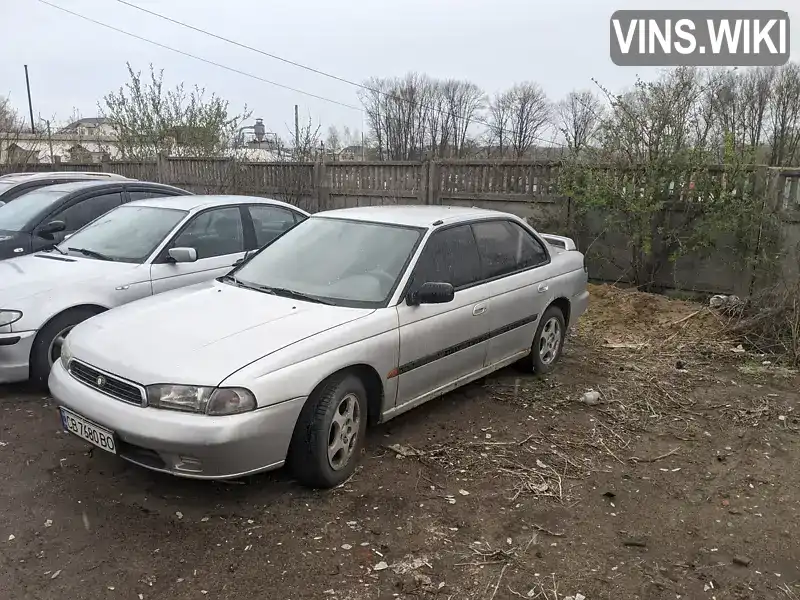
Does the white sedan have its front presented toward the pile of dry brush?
no

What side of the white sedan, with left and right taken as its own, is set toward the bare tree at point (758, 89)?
back

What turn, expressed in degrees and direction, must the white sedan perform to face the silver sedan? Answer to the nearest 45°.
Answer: approximately 90° to its left

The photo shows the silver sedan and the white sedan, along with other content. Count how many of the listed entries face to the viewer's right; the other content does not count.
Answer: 0

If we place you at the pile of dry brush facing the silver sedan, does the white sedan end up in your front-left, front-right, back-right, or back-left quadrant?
front-right

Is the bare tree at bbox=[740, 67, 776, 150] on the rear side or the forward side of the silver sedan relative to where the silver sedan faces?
on the rear side

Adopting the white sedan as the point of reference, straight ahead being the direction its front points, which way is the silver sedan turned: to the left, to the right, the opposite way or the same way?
the same way

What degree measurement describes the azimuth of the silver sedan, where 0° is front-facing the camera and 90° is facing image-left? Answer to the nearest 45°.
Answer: approximately 45°

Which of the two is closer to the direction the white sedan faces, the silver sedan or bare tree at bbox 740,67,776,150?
the silver sedan

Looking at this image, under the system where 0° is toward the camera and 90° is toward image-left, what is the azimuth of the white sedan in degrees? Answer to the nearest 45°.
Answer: approximately 45°
